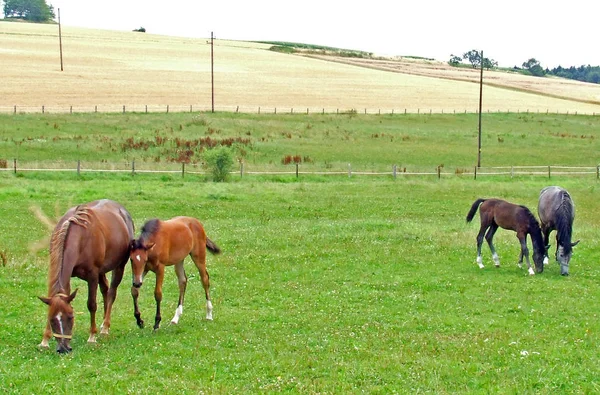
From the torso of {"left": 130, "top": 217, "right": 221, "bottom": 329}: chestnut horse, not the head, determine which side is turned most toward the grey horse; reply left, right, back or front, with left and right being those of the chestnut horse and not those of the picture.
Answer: back

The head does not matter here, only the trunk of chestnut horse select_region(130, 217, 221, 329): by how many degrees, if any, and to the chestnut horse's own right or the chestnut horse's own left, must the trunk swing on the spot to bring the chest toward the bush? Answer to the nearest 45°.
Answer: approximately 135° to the chestnut horse's own right

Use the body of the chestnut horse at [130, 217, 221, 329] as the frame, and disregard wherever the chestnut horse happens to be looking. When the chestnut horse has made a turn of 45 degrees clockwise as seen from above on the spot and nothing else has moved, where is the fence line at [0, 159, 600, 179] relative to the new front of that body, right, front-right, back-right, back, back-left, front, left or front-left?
right

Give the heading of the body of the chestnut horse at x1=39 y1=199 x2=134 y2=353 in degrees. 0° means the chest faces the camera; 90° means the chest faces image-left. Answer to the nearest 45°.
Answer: approximately 45°

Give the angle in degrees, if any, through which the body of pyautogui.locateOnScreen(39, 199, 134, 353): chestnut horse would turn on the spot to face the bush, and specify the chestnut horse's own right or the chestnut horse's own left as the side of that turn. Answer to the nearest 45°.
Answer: approximately 135° to the chestnut horse's own right

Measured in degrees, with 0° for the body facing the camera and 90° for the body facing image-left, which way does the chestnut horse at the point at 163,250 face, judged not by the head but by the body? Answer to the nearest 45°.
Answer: approximately 45°
